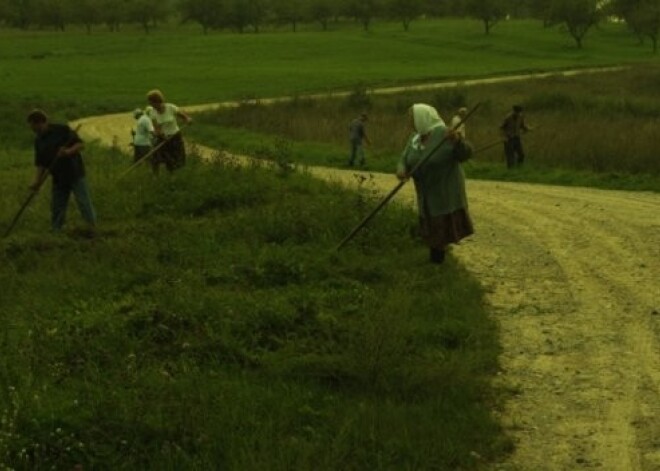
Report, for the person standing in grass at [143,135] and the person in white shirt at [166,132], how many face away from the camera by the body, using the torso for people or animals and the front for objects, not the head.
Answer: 0

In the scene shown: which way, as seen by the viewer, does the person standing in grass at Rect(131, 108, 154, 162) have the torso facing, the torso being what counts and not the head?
to the viewer's left

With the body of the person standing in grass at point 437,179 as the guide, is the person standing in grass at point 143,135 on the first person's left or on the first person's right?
on the first person's right

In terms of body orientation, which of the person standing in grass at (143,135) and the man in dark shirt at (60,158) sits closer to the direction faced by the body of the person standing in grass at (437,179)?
the man in dark shirt

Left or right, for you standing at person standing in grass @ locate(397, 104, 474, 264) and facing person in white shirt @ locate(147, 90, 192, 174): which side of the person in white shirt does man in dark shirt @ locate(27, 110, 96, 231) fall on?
left

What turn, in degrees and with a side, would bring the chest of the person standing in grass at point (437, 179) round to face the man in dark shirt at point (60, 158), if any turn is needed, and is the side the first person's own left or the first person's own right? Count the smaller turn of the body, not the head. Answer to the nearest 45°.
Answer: approximately 45° to the first person's own right

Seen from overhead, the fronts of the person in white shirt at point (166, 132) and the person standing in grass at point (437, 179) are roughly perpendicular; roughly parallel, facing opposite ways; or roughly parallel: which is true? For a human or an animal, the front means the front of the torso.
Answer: roughly parallel

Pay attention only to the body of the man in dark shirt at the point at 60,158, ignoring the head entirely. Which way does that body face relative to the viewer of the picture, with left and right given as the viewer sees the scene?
facing the viewer and to the left of the viewer

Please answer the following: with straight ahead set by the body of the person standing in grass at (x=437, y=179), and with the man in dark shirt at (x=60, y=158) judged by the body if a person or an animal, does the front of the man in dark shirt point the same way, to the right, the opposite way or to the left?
the same way

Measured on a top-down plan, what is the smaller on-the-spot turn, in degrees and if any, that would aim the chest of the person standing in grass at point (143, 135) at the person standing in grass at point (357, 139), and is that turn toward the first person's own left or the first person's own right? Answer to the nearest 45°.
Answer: approximately 135° to the first person's own right

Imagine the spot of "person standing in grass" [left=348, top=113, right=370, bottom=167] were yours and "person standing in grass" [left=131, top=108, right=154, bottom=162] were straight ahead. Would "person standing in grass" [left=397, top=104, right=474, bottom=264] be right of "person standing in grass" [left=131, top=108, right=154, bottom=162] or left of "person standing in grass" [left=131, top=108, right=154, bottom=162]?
left

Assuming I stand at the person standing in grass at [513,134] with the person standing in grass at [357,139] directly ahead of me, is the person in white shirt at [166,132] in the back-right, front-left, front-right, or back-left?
front-left

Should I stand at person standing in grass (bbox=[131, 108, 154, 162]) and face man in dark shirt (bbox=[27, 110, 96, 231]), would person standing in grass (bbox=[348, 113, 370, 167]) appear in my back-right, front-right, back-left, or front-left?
back-left

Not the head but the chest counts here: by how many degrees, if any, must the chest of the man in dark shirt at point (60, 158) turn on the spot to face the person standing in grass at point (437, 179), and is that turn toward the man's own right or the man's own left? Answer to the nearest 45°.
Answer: approximately 90° to the man's own left

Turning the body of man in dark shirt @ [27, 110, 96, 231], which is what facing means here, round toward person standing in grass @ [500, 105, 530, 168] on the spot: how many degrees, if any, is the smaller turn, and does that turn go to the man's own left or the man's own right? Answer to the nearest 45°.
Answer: approximately 180°
